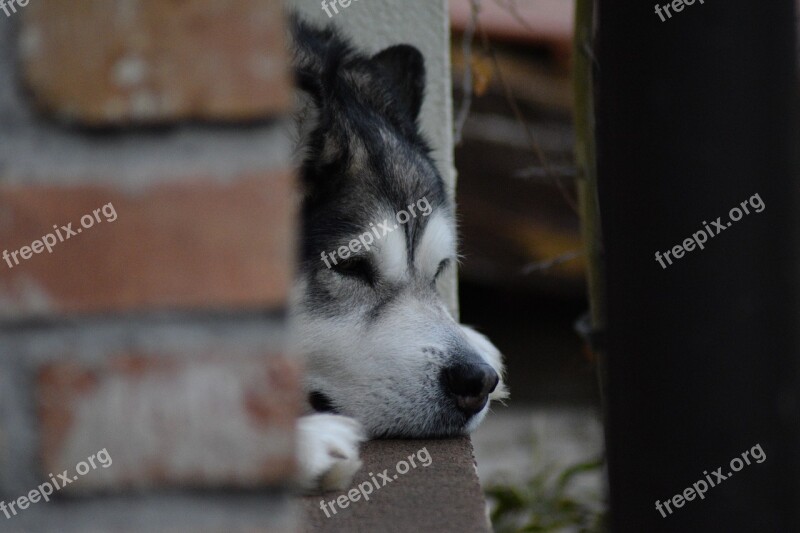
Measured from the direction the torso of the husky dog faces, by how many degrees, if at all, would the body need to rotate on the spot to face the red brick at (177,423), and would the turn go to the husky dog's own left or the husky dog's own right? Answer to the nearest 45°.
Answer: approximately 45° to the husky dog's own right

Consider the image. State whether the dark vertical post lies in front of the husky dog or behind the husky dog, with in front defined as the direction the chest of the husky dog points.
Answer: in front

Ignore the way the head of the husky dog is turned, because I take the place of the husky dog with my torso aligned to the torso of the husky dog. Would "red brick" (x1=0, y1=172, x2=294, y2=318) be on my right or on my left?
on my right

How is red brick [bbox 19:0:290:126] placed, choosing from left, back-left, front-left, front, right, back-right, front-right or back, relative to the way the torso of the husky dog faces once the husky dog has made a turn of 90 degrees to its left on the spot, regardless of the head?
back-right

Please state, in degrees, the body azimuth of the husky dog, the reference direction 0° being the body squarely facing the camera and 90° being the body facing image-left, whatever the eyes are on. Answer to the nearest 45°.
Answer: approximately 315°
